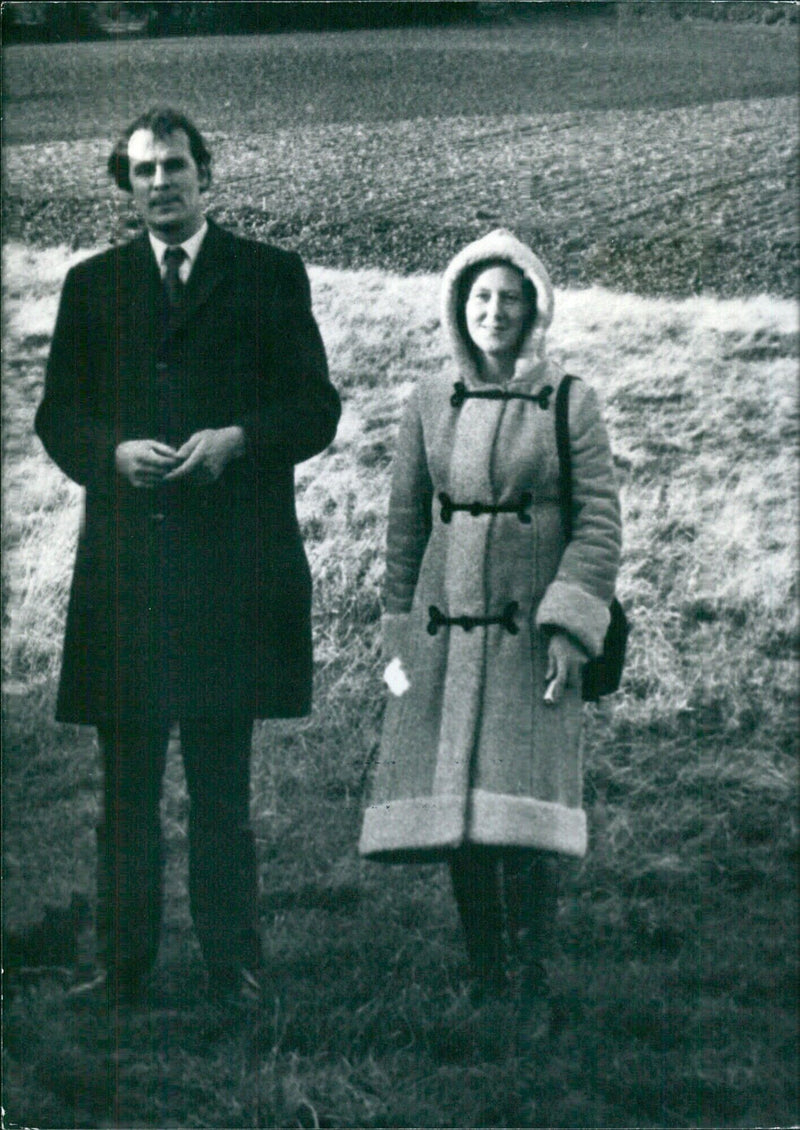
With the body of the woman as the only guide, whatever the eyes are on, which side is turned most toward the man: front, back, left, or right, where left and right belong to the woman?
right

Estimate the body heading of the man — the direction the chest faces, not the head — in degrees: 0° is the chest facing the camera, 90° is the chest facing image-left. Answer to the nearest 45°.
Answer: approximately 0°

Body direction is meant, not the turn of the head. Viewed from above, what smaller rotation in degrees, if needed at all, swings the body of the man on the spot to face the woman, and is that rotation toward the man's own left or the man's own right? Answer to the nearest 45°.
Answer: approximately 45° to the man's own left

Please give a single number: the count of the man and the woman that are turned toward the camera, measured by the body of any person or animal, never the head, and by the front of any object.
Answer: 2
